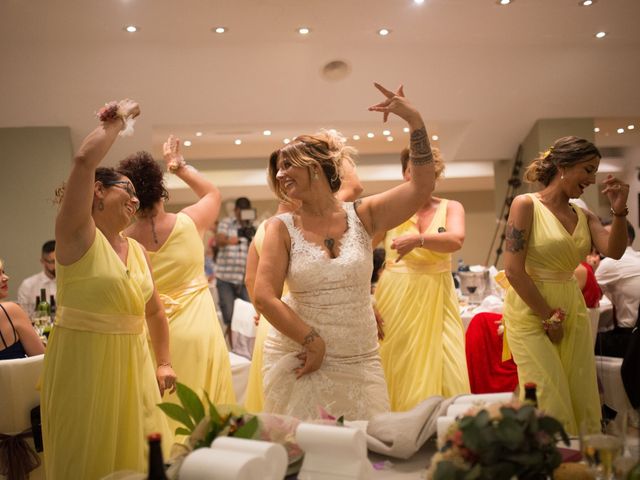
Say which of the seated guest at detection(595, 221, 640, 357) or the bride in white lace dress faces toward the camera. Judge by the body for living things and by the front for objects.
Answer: the bride in white lace dress

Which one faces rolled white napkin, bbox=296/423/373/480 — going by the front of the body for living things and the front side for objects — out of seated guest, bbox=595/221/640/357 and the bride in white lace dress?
the bride in white lace dress

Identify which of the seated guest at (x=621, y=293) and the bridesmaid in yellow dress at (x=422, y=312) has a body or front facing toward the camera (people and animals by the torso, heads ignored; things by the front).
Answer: the bridesmaid in yellow dress

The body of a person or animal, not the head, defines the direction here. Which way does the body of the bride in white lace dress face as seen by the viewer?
toward the camera

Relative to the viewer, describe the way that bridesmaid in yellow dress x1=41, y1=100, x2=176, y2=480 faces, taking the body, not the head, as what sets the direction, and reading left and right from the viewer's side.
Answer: facing the viewer and to the right of the viewer

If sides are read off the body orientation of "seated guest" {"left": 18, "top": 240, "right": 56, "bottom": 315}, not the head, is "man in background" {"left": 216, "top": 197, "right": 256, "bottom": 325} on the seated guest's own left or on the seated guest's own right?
on the seated guest's own left

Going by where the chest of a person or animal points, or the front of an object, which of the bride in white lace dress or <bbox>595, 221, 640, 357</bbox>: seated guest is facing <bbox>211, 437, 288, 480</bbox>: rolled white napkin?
the bride in white lace dress

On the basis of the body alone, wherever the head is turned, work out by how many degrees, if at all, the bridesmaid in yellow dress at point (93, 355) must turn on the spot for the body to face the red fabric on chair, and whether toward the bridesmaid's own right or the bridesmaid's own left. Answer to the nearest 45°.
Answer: approximately 90° to the bridesmaid's own left

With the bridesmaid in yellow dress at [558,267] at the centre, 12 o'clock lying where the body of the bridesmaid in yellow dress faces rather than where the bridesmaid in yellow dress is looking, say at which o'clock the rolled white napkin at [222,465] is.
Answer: The rolled white napkin is roughly at 2 o'clock from the bridesmaid in yellow dress.

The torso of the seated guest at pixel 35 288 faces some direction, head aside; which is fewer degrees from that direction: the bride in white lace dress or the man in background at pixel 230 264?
the bride in white lace dress

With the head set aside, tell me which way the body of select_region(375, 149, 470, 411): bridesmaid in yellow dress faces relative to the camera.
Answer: toward the camera

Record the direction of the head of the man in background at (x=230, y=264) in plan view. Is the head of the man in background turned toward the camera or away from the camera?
toward the camera

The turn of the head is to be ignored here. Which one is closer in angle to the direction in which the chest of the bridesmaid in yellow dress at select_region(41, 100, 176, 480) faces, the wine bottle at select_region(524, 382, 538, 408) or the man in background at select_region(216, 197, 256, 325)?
the wine bottle

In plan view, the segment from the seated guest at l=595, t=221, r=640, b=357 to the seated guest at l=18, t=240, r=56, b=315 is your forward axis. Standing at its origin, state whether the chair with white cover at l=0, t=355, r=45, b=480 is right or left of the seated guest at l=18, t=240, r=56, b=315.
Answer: left

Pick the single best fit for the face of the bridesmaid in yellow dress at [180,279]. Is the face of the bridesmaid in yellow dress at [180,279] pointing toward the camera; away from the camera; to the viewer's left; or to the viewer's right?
away from the camera
